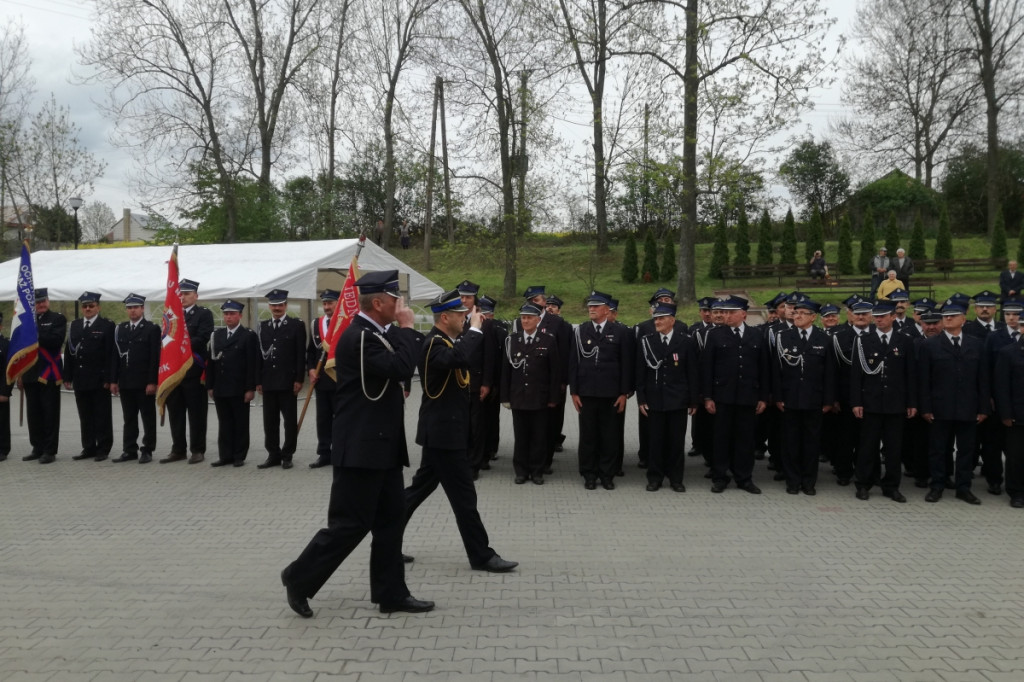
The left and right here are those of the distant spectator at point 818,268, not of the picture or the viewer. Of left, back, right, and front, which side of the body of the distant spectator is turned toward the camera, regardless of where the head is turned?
front

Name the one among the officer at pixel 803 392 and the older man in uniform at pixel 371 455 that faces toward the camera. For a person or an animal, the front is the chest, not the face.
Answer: the officer

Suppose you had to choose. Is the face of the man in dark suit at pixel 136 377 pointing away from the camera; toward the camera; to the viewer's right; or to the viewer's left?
toward the camera

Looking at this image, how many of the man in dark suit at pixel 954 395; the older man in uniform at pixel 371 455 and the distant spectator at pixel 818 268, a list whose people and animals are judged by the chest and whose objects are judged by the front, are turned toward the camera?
2

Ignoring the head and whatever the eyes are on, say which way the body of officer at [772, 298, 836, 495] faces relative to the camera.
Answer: toward the camera

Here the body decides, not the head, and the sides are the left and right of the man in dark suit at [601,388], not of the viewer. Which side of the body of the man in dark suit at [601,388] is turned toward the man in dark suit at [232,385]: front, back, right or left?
right

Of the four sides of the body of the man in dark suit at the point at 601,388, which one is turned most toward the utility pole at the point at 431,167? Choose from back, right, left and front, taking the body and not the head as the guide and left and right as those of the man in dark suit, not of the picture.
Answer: back

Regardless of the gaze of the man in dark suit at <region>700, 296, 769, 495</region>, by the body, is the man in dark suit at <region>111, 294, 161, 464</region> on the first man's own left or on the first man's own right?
on the first man's own right

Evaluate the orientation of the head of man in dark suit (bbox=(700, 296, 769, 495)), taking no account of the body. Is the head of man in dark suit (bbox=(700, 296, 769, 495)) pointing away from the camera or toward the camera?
toward the camera

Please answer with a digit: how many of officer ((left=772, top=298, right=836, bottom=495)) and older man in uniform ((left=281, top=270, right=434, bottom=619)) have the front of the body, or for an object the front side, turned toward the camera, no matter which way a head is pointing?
1

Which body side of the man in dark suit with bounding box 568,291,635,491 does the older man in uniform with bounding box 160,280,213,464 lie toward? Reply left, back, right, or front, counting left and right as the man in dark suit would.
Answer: right

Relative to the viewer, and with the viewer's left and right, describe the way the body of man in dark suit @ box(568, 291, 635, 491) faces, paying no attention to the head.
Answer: facing the viewer

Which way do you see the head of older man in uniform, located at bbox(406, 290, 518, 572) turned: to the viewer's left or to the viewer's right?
to the viewer's right
